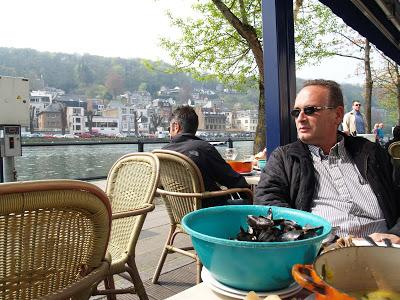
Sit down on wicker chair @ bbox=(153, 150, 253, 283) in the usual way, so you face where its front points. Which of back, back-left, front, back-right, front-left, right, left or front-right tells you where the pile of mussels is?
back-right

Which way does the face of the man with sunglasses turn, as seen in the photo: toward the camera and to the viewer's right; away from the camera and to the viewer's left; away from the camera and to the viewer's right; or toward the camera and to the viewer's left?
toward the camera and to the viewer's left

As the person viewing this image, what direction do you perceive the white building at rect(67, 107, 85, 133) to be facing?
facing the viewer

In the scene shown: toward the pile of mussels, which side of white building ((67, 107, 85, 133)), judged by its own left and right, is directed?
front

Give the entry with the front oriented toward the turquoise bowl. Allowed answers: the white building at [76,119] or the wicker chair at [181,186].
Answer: the white building

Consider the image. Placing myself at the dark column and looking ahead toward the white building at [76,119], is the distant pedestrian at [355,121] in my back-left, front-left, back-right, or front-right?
front-right

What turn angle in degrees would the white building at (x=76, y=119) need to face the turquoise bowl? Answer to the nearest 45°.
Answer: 0° — it already faces it

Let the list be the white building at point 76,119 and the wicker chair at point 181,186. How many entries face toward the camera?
1

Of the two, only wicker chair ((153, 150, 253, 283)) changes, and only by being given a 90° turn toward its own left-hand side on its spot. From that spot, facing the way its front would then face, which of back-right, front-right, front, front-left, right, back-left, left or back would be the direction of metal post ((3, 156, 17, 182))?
front

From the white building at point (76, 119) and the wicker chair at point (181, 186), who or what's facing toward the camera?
the white building

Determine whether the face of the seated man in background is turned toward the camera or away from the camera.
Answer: away from the camera

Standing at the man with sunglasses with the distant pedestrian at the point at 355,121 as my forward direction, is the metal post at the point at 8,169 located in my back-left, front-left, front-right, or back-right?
front-left

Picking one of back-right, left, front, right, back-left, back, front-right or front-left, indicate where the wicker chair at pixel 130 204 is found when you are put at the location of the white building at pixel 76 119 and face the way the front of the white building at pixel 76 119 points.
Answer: front

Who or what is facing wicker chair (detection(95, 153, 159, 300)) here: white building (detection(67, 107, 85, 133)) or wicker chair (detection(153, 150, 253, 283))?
the white building

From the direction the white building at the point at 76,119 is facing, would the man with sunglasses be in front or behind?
in front

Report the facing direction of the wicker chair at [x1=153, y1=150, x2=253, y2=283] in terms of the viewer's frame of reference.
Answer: facing away from the viewer and to the right of the viewer
